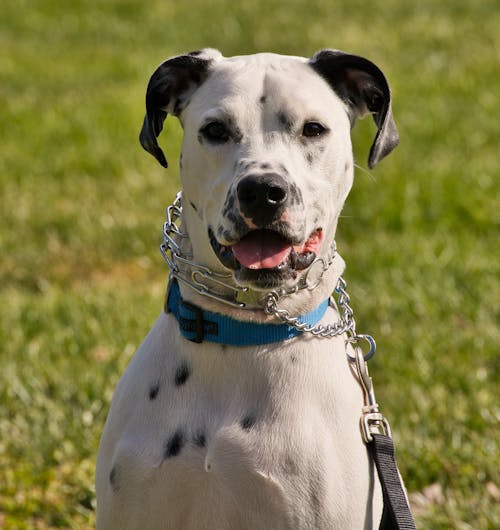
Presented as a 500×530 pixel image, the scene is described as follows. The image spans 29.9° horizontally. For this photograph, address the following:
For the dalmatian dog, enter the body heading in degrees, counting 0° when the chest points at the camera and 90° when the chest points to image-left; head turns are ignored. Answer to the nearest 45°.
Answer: approximately 0°
